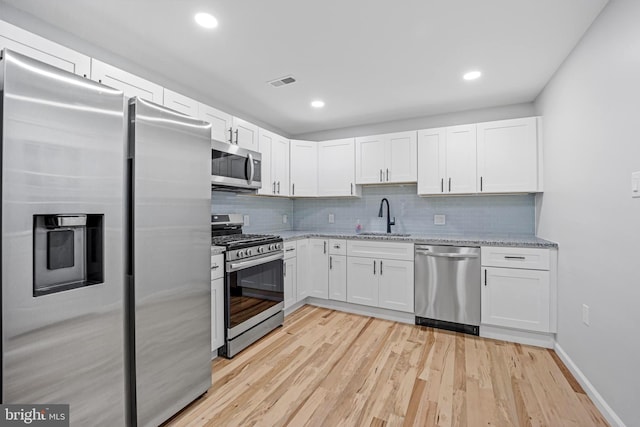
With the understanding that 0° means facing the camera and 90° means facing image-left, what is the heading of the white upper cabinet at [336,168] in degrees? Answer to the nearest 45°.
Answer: approximately 0°

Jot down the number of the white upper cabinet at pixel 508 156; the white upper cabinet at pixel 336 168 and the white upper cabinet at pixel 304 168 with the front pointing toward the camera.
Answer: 3

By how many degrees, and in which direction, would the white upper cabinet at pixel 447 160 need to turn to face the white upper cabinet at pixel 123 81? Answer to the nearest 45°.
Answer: approximately 45° to its right

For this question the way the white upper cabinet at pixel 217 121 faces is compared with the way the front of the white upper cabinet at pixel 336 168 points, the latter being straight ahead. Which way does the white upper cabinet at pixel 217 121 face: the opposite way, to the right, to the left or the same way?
to the left

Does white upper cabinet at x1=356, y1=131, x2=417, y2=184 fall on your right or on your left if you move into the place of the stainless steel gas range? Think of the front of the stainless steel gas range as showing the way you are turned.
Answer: on your left

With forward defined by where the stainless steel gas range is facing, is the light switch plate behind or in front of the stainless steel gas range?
in front

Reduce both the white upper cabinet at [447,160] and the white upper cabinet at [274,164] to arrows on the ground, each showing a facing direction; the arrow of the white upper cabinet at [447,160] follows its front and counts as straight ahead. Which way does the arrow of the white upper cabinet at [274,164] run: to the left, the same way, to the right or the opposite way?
to the left

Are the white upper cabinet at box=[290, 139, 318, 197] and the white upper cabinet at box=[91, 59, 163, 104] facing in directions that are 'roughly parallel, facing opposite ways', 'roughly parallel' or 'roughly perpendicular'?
roughly perpendicular

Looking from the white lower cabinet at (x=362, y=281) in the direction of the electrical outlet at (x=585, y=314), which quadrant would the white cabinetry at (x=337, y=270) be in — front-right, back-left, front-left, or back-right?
back-right

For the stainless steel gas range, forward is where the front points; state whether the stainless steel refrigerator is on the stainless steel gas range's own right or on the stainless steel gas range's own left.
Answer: on the stainless steel gas range's own right

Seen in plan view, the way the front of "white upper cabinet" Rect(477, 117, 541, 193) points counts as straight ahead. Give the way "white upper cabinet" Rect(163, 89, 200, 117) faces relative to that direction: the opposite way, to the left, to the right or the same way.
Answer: to the left

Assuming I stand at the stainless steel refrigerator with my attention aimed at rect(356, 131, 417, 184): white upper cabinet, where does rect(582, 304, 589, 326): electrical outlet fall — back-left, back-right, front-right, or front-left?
front-right

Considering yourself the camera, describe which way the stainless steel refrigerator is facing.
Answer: facing the viewer and to the right of the viewer

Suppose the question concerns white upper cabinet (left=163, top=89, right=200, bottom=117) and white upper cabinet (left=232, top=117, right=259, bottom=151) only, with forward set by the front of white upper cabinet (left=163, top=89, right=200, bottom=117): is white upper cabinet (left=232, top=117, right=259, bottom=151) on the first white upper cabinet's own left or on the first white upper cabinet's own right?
on the first white upper cabinet's own left

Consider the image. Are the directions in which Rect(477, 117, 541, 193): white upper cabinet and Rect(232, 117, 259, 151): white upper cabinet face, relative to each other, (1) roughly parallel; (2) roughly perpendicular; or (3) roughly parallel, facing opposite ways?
roughly perpendicular
